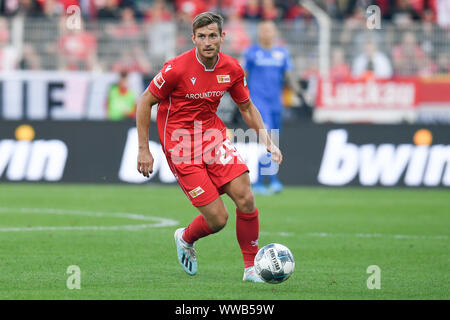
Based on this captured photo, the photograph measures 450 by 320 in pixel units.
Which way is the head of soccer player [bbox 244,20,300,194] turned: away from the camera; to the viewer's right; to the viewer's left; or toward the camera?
toward the camera

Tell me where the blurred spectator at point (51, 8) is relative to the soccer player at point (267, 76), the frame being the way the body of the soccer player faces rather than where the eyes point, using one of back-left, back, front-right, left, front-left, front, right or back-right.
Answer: back-right

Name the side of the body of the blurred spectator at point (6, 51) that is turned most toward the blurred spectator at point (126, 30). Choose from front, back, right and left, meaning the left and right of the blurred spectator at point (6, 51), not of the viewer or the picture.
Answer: left

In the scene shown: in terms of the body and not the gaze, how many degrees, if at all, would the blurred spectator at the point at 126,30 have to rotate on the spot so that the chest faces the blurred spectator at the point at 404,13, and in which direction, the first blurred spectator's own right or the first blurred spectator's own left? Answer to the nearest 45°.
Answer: approximately 90° to the first blurred spectator's own left

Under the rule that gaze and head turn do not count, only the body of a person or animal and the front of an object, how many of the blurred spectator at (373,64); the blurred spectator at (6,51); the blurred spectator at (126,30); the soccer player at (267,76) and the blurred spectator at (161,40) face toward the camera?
5

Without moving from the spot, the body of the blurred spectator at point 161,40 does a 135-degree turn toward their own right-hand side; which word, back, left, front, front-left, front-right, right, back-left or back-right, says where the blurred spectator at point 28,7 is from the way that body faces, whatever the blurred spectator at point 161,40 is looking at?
front

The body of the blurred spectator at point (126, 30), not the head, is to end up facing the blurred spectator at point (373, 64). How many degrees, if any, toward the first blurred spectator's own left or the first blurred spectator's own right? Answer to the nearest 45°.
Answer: approximately 90° to the first blurred spectator's own left

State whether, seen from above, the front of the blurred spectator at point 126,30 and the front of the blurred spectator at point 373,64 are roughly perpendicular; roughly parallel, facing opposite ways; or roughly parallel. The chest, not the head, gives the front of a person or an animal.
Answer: roughly parallel

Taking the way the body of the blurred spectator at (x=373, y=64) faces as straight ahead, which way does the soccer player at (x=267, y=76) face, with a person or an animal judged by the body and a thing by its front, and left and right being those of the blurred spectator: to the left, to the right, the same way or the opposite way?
the same way

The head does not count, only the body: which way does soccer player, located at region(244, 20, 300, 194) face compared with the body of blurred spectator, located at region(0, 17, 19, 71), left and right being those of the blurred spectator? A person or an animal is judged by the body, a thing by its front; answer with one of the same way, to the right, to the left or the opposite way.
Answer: the same way

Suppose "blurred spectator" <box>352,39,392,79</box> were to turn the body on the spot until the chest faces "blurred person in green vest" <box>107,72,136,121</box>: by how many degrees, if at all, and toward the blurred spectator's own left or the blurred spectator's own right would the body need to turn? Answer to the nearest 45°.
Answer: approximately 45° to the blurred spectator's own right

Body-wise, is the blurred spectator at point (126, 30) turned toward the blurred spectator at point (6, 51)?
no

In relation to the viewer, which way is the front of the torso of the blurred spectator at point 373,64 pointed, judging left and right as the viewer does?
facing the viewer

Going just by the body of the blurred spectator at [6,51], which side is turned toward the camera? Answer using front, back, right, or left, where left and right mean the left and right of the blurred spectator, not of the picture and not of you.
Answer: front

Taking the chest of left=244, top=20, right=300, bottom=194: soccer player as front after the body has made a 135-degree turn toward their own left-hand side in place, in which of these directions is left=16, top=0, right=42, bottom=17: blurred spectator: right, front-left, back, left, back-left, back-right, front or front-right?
left

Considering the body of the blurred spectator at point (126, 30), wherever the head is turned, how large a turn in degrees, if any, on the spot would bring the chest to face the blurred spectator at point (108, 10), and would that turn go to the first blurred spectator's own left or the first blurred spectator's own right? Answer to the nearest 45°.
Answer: approximately 180°

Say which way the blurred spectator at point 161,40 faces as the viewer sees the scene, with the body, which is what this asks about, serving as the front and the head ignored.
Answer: toward the camera
